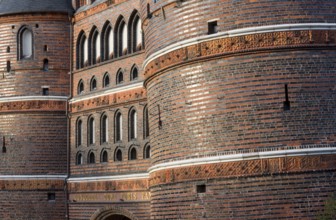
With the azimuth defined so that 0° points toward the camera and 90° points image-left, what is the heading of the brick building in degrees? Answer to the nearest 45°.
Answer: approximately 45°
